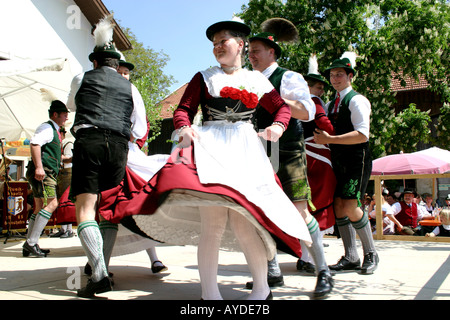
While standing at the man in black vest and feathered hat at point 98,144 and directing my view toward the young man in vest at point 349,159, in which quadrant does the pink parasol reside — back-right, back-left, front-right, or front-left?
front-left

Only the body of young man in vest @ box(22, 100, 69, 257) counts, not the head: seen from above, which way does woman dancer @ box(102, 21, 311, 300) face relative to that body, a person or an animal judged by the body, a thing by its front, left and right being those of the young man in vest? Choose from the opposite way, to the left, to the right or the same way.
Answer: to the right

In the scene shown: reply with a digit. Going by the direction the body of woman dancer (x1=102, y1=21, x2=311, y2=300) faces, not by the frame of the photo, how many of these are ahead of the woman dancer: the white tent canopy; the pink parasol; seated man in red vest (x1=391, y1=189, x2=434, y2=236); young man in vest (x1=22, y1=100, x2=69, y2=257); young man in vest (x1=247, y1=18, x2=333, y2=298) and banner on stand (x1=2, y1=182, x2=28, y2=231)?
0

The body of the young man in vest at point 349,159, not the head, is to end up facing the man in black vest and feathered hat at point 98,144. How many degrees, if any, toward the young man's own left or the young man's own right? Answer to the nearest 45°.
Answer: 0° — they already face them

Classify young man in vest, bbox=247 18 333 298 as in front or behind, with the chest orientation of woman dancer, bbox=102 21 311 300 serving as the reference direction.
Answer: behind

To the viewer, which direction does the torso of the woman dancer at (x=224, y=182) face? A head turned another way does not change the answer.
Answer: toward the camera

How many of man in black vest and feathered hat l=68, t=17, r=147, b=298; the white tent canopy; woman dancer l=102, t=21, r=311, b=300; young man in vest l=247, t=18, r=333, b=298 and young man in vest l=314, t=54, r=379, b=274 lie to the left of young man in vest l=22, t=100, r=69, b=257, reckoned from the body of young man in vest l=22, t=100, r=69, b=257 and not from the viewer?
1

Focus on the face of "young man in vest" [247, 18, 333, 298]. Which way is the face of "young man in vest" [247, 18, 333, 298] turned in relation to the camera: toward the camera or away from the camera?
toward the camera

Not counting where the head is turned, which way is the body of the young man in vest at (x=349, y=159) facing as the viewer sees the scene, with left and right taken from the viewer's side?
facing the viewer and to the left of the viewer

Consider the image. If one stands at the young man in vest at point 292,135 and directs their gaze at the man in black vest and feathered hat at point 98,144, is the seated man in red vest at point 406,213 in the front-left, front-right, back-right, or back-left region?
back-right
